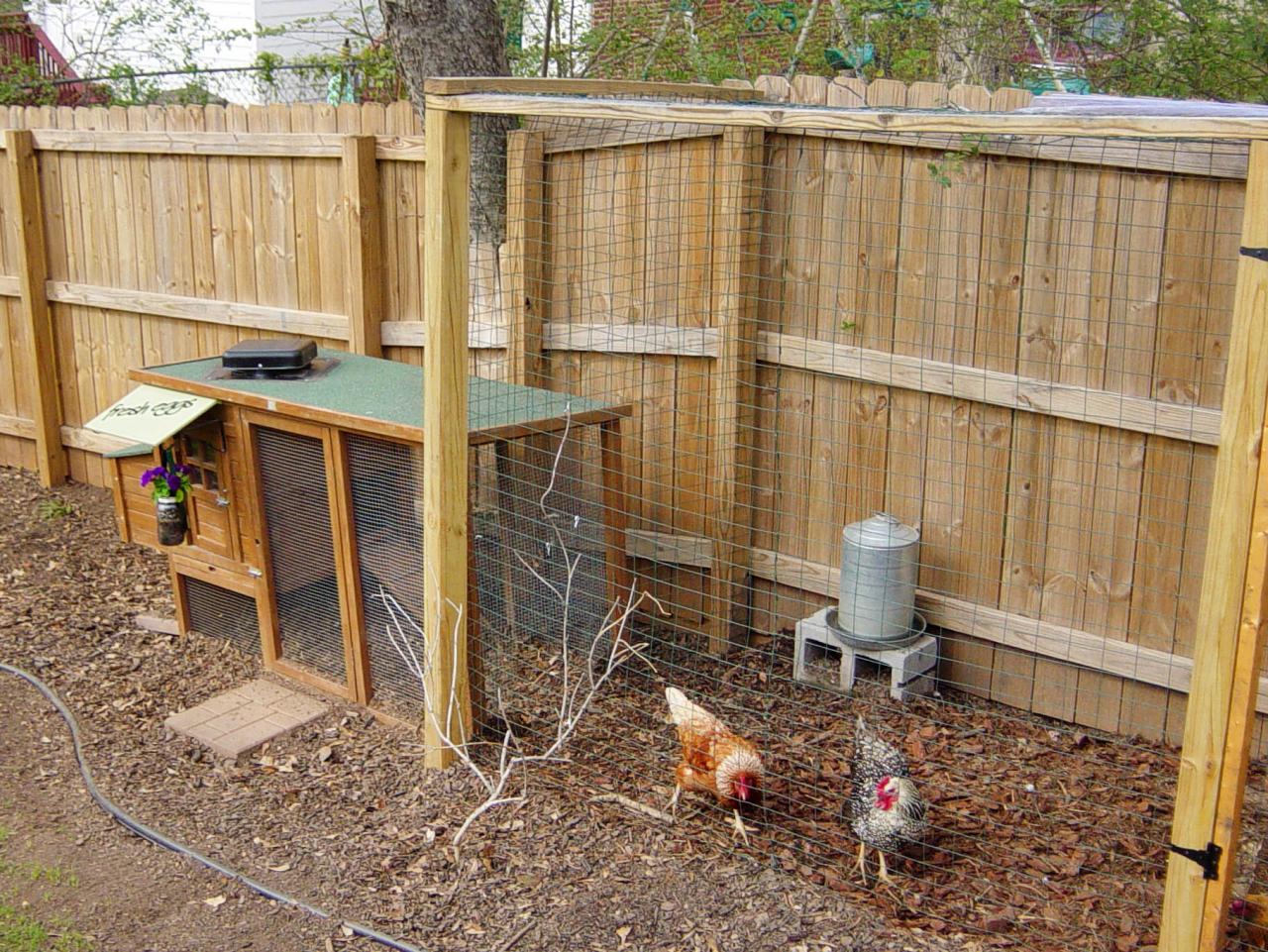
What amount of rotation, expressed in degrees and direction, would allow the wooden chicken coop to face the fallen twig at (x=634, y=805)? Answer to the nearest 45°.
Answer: approximately 90° to its left

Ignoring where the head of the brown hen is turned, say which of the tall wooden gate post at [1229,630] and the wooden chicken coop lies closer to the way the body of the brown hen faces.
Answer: the tall wooden gate post

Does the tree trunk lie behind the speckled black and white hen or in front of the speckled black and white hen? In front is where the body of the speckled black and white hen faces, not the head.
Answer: behind

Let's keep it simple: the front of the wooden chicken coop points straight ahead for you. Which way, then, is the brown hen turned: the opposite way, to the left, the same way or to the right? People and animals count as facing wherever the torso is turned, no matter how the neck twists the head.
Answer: to the left

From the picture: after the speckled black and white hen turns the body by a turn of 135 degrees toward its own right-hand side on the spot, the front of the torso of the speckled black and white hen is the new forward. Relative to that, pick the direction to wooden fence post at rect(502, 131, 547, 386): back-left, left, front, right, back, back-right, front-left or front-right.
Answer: front-right

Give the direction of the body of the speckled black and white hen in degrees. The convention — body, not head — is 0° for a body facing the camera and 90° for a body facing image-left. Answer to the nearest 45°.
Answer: approximately 315°

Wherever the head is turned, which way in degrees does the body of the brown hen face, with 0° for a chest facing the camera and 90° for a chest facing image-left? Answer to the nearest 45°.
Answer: approximately 315°

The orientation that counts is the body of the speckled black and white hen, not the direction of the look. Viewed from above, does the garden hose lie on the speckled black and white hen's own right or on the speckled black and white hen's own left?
on the speckled black and white hen's own right

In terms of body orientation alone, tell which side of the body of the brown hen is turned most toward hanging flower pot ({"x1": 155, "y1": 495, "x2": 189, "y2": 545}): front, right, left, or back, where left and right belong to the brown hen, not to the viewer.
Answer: back

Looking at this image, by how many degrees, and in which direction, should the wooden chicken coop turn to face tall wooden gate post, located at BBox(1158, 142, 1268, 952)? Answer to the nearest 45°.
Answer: approximately 90° to its left

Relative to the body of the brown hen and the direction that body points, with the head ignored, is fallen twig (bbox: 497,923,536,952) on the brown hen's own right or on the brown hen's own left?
on the brown hen's own right
